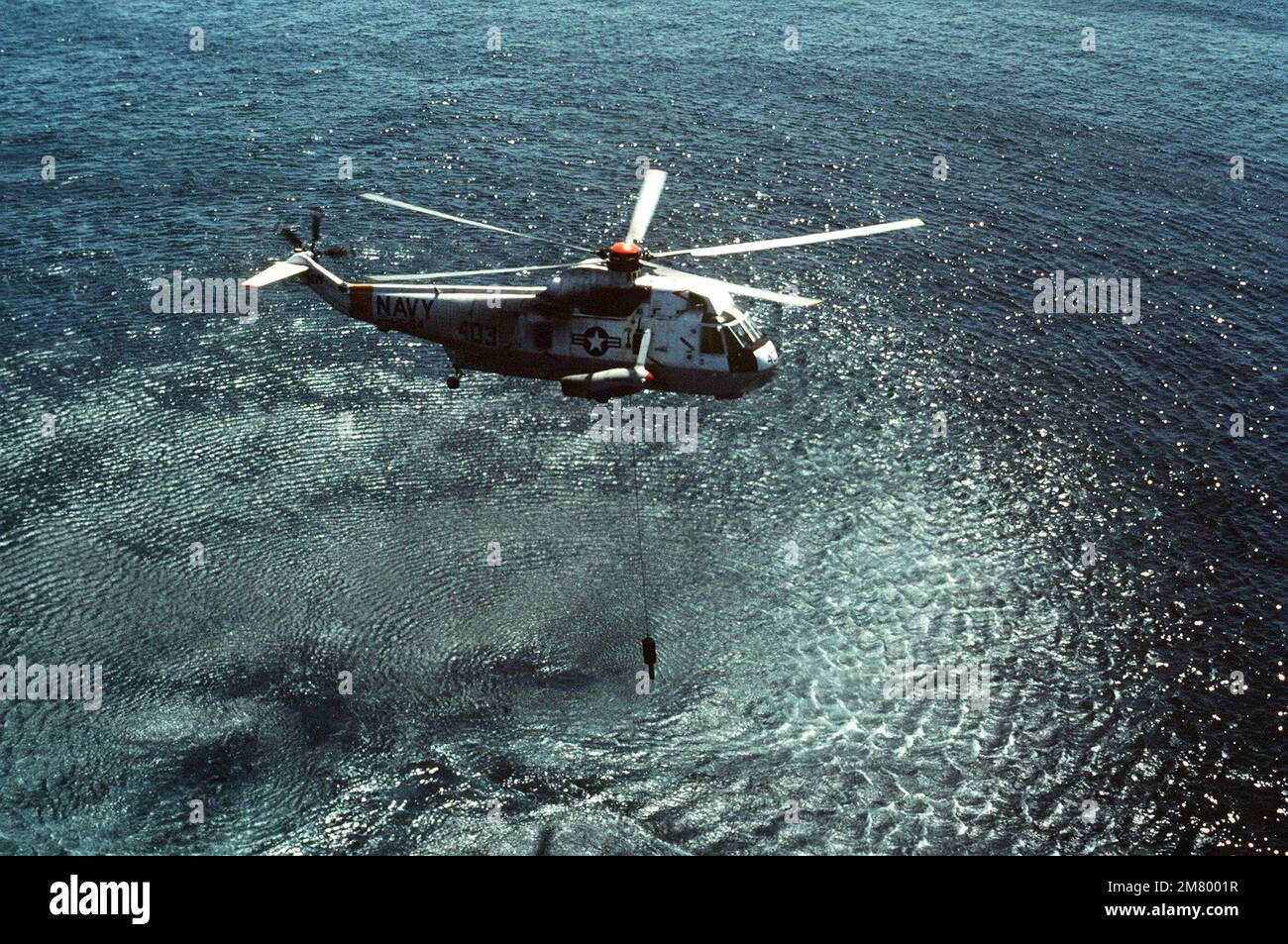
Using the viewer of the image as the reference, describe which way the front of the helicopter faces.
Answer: facing the viewer and to the right of the viewer
